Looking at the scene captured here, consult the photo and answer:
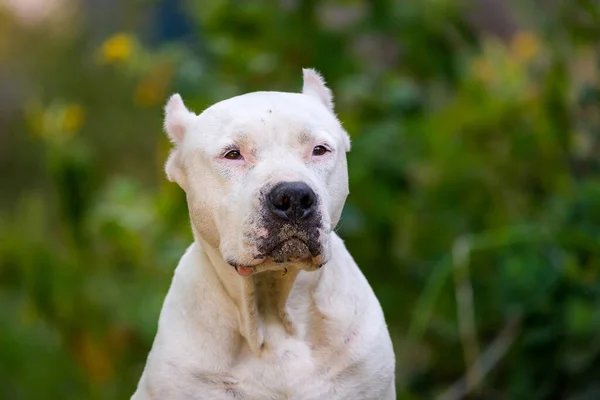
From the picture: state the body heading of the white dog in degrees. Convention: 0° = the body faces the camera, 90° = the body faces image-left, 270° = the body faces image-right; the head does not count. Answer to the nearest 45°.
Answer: approximately 0°

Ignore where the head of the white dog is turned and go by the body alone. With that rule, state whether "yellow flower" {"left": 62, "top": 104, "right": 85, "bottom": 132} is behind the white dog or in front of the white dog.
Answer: behind

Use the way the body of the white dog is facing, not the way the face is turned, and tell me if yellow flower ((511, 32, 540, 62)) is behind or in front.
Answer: behind

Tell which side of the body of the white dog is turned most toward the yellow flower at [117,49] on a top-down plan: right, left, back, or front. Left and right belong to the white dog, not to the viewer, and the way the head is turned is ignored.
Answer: back
